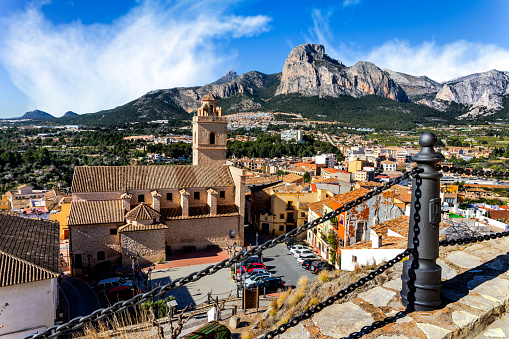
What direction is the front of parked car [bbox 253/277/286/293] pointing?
to the viewer's left

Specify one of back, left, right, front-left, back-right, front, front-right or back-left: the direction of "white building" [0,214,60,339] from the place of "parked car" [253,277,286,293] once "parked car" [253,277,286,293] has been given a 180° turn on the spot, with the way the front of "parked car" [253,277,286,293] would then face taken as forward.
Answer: back-right

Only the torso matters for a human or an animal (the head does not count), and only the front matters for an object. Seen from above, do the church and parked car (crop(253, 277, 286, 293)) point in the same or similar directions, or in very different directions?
very different directions
